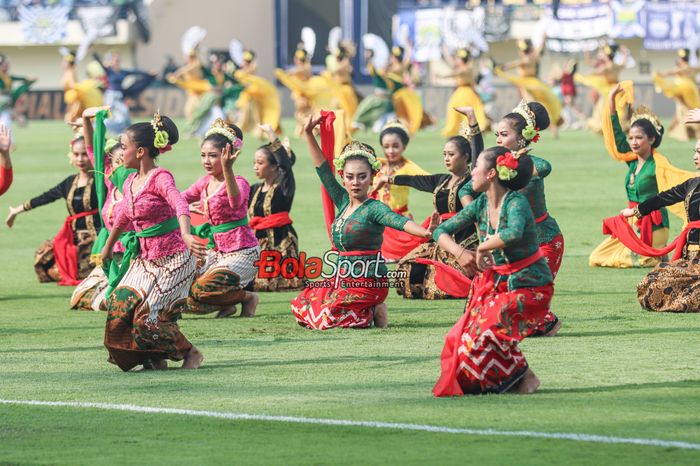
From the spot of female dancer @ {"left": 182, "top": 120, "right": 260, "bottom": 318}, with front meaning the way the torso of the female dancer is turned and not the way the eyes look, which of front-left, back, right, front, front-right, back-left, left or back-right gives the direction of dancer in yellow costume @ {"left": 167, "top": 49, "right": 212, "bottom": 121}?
back-right

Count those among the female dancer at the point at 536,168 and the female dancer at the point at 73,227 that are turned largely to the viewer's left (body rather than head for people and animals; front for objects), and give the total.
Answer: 1

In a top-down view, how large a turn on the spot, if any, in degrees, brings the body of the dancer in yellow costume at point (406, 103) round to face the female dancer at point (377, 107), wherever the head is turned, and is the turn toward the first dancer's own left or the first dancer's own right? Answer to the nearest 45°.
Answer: approximately 45° to the first dancer's own right

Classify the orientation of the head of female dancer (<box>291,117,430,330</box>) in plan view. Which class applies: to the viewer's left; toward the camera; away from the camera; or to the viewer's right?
toward the camera

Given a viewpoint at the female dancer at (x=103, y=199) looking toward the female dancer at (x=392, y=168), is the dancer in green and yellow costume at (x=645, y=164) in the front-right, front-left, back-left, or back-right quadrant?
front-right

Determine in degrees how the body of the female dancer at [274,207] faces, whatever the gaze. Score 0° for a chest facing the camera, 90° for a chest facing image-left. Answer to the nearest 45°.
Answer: approximately 45°

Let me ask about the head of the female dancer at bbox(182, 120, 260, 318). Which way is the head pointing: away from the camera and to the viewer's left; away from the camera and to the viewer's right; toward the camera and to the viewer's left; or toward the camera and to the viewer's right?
toward the camera and to the viewer's left

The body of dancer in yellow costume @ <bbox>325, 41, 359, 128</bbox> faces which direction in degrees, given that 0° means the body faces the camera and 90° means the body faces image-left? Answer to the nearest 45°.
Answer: approximately 45°

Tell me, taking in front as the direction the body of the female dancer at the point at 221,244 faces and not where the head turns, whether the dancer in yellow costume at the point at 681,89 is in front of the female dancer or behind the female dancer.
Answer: behind

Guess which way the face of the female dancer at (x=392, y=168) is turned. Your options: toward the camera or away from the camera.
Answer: toward the camera

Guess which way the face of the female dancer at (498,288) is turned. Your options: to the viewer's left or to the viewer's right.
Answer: to the viewer's left

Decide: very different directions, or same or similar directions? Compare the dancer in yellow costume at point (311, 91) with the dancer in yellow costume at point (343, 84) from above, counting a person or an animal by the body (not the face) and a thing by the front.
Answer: same or similar directions

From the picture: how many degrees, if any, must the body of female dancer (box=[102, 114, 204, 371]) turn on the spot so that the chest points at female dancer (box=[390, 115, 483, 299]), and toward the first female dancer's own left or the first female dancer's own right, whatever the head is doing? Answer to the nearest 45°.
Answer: approximately 180°

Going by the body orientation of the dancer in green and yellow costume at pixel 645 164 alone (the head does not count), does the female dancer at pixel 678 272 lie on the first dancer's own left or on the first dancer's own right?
on the first dancer's own left

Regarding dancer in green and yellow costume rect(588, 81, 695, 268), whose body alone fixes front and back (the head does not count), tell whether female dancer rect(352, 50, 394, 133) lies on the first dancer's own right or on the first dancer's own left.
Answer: on the first dancer's own right
